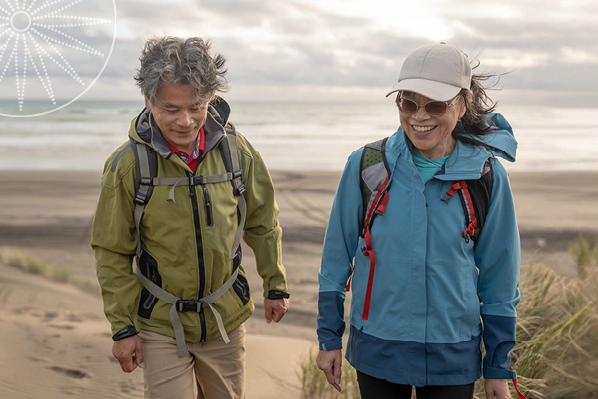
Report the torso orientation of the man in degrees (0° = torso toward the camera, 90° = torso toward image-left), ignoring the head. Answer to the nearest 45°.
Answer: approximately 0°

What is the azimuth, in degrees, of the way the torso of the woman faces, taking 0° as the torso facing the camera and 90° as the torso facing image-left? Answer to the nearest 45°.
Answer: approximately 0°

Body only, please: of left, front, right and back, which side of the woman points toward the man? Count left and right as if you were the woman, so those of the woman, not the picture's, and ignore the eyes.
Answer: right

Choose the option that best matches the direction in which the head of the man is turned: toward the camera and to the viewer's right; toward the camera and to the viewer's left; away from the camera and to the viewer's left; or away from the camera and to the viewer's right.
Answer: toward the camera and to the viewer's right

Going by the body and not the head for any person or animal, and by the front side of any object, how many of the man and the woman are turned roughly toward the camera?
2

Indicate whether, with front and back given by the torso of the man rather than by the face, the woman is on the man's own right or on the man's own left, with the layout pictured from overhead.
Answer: on the man's own left
